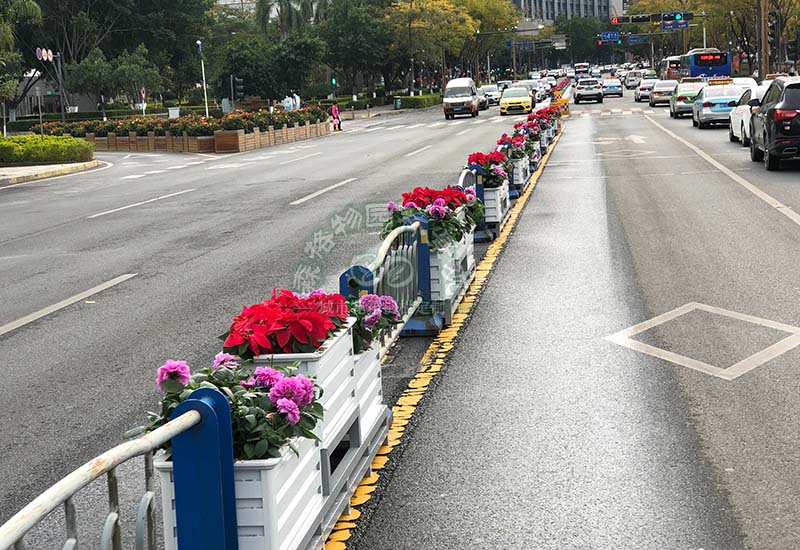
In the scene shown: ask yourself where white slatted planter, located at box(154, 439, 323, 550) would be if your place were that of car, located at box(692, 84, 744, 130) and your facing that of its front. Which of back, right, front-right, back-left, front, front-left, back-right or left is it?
back

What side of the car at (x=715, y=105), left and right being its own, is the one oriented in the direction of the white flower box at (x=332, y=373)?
back

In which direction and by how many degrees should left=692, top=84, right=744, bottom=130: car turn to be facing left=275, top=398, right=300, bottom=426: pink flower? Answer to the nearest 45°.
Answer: approximately 180°

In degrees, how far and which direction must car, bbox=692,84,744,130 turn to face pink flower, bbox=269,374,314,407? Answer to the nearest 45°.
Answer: approximately 180°

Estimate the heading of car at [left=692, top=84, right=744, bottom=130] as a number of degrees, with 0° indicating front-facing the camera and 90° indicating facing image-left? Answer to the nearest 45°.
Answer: approximately 180°

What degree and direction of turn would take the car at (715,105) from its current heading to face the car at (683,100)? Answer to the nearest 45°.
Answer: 0° — it already faces it

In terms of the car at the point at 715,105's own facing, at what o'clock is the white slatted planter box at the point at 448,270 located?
The white slatted planter box is roughly at 6 o'clock from the car.

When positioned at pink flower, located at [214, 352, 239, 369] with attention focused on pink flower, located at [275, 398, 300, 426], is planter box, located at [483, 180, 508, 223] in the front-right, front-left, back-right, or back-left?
back-left

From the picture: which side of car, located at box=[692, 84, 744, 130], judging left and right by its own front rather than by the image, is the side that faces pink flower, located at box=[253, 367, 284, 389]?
back

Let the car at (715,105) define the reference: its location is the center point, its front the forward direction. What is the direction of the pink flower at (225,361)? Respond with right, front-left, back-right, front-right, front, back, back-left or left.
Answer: back

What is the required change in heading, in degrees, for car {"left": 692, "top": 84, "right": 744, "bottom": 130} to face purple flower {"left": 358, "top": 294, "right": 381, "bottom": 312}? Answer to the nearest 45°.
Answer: approximately 180°

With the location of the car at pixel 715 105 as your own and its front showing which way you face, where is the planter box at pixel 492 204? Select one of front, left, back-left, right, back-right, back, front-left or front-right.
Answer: back
